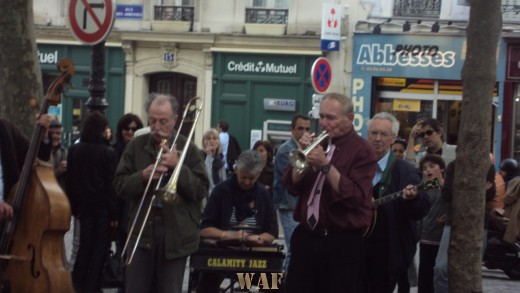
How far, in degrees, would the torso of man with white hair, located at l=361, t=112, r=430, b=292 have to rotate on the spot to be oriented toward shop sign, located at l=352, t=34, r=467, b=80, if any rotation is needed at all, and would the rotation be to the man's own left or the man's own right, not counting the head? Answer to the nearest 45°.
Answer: approximately 135° to the man's own right

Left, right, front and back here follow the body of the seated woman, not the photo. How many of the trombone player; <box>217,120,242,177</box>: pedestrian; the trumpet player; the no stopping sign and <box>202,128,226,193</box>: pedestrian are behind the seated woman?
3

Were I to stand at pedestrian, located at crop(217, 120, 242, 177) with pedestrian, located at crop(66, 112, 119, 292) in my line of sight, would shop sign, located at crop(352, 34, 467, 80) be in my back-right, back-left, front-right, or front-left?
back-left

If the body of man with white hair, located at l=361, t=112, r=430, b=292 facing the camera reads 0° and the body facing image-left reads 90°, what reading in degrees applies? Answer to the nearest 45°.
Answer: approximately 45°

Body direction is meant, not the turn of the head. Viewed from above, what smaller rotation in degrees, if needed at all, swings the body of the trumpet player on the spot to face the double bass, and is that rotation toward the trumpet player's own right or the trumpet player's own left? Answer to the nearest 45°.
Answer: approximately 45° to the trumpet player's own right

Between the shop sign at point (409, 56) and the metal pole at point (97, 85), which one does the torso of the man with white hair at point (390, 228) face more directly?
the metal pole
